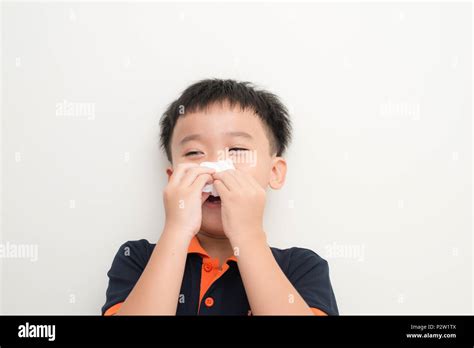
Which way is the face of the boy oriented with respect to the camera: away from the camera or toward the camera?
toward the camera

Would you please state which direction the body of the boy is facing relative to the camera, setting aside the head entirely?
toward the camera
